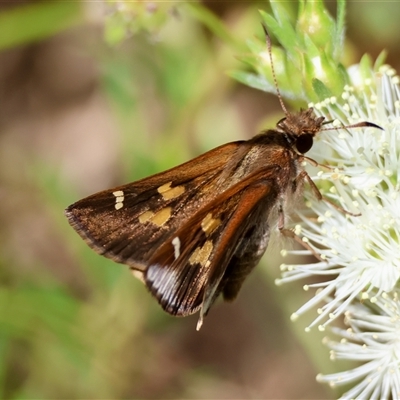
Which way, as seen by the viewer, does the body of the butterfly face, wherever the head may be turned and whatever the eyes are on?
to the viewer's right
